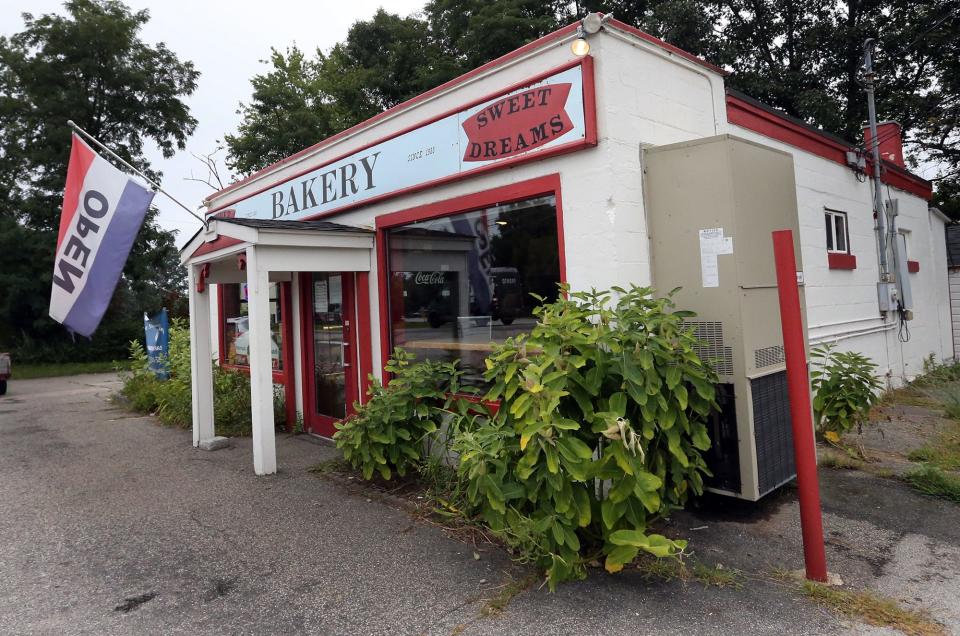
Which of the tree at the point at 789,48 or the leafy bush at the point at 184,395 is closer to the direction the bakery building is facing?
the leafy bush

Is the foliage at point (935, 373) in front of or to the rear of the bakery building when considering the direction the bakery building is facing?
to the rear

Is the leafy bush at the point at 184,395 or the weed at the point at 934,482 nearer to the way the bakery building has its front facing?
the leafy bush

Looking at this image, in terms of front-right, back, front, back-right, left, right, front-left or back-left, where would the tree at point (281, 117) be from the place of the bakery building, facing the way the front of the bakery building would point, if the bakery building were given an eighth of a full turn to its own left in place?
back-right

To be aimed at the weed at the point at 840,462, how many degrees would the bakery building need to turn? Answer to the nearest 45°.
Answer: approximately 135° to its left

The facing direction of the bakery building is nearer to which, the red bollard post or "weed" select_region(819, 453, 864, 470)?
the red bollard post

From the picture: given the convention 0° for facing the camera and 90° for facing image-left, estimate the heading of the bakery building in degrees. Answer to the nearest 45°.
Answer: approximately 45°

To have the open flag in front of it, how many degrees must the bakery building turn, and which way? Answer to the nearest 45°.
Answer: approximately 45° to its right
